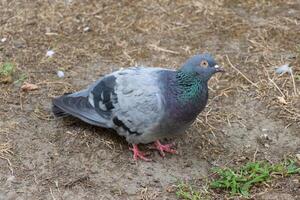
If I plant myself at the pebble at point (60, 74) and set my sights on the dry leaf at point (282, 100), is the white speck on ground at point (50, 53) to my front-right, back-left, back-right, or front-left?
back-left

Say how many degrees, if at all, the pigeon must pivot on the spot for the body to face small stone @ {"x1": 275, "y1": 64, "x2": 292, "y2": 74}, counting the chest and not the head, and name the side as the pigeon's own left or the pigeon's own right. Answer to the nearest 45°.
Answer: approximately 45° to the pigeon's own left

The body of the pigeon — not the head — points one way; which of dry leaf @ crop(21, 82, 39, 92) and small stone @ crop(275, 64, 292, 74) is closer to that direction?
the small stone

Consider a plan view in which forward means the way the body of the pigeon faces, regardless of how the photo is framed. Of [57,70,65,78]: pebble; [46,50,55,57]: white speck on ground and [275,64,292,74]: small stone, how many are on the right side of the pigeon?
0

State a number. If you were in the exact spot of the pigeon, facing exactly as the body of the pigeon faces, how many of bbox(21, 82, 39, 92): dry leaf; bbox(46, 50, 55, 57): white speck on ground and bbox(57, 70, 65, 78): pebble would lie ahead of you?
0

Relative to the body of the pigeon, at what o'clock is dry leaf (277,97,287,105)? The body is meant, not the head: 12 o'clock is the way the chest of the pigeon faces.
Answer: The dry leaf is roughly at 11 o'clock from the pigeon.

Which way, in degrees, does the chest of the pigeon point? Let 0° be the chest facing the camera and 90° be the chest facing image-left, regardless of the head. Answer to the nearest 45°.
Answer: approximately 270°

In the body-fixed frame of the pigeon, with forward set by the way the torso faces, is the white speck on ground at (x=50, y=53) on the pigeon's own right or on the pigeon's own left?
on the pigeon's own left

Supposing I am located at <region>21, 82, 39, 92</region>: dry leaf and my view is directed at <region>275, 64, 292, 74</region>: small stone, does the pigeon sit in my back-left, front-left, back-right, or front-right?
front-right

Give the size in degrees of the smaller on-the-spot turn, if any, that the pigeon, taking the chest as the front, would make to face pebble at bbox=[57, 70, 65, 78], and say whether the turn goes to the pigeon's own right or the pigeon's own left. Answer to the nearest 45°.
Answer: approximately 135° to the pigeon's own left

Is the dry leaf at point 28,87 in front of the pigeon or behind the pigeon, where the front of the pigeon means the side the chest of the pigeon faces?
behind
